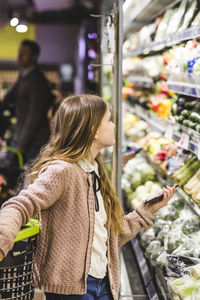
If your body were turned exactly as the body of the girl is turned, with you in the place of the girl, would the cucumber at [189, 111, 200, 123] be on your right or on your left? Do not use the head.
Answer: on your left

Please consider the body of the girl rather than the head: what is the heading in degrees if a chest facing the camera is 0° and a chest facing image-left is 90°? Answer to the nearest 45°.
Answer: approximately 315°

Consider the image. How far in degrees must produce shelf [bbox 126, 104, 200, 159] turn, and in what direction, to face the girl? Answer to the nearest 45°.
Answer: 0° — it already faces them

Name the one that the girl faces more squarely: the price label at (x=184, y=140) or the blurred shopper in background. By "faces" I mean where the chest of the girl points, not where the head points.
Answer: the price label

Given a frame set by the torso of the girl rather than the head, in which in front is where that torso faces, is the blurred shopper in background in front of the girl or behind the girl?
behind

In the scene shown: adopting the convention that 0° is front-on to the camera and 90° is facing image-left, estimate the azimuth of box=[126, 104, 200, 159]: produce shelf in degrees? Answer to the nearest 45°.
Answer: approximately 45°
